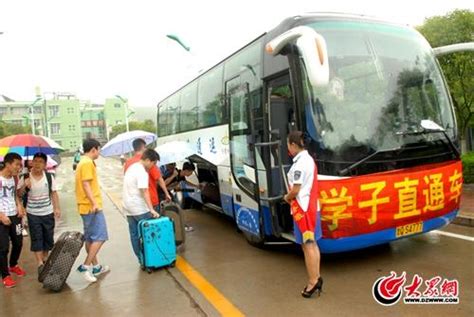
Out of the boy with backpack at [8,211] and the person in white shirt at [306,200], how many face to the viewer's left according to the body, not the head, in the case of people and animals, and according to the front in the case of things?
1

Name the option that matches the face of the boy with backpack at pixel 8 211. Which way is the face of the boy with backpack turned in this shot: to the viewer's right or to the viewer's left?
to the viewer's right

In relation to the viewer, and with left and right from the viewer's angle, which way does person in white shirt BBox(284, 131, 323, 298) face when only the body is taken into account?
facing to the left of the viewer

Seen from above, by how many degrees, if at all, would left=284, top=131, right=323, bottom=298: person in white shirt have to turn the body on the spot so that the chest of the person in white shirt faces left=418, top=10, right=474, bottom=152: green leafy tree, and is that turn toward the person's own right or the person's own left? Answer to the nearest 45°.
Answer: approximately 135° to the person's own right

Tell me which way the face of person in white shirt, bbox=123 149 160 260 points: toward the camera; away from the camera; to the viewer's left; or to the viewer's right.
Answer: to the viewer's right

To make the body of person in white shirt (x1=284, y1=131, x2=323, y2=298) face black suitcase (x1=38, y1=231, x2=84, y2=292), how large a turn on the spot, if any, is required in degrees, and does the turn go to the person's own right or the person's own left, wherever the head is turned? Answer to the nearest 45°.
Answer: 0° — they already face it
